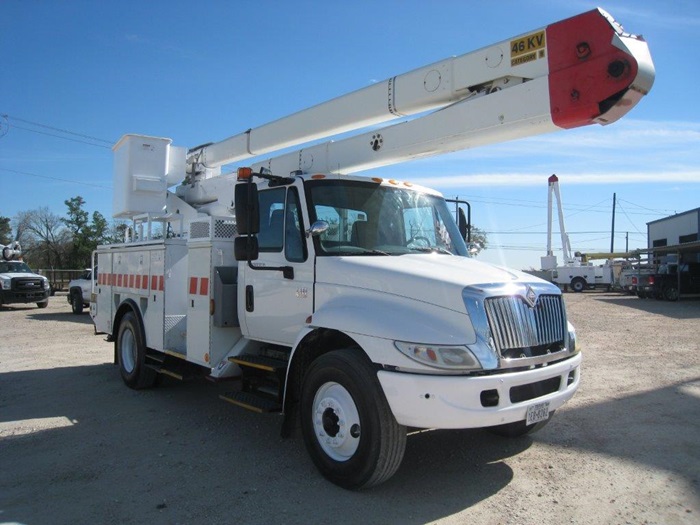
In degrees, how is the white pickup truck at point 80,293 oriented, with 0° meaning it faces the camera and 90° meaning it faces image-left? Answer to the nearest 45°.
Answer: approximately 45°

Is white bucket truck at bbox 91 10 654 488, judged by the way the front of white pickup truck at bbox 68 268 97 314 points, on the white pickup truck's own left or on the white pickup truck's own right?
on the white pickup truck's own left

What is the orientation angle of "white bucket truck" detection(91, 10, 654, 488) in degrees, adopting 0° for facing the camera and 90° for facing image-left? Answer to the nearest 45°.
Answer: approximately 315°

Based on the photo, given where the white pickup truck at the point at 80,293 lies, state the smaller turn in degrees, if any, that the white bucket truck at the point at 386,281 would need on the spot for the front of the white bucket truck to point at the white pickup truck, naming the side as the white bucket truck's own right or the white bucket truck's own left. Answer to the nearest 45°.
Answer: approximately 180°
